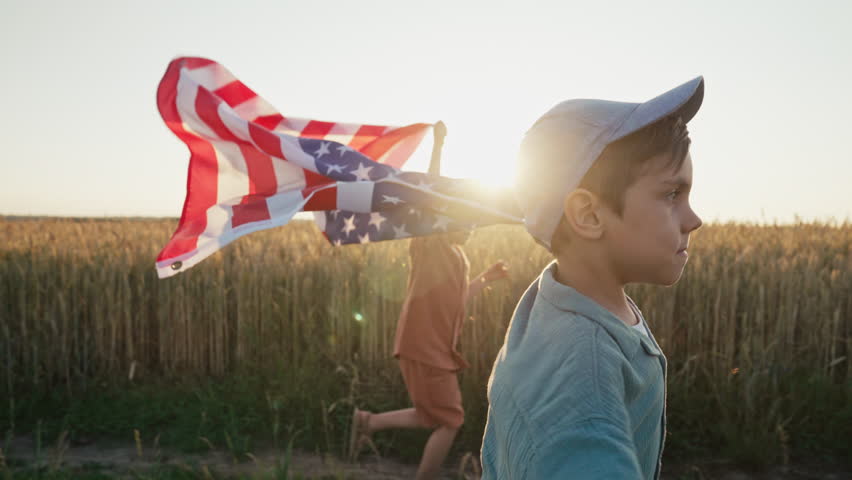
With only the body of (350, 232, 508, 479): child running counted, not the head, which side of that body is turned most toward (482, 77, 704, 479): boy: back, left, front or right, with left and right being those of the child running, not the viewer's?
right

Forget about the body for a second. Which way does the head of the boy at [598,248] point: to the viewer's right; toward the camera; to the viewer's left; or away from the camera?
to the viewer's right

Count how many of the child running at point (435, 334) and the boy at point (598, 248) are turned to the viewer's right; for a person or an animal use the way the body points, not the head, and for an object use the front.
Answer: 2

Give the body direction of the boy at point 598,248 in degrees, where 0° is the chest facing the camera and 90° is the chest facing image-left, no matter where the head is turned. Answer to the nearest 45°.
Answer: approximately 270°

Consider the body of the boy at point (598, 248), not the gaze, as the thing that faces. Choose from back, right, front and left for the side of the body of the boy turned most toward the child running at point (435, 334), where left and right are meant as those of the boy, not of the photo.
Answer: left

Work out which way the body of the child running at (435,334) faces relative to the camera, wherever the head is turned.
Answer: to the viewer's right
